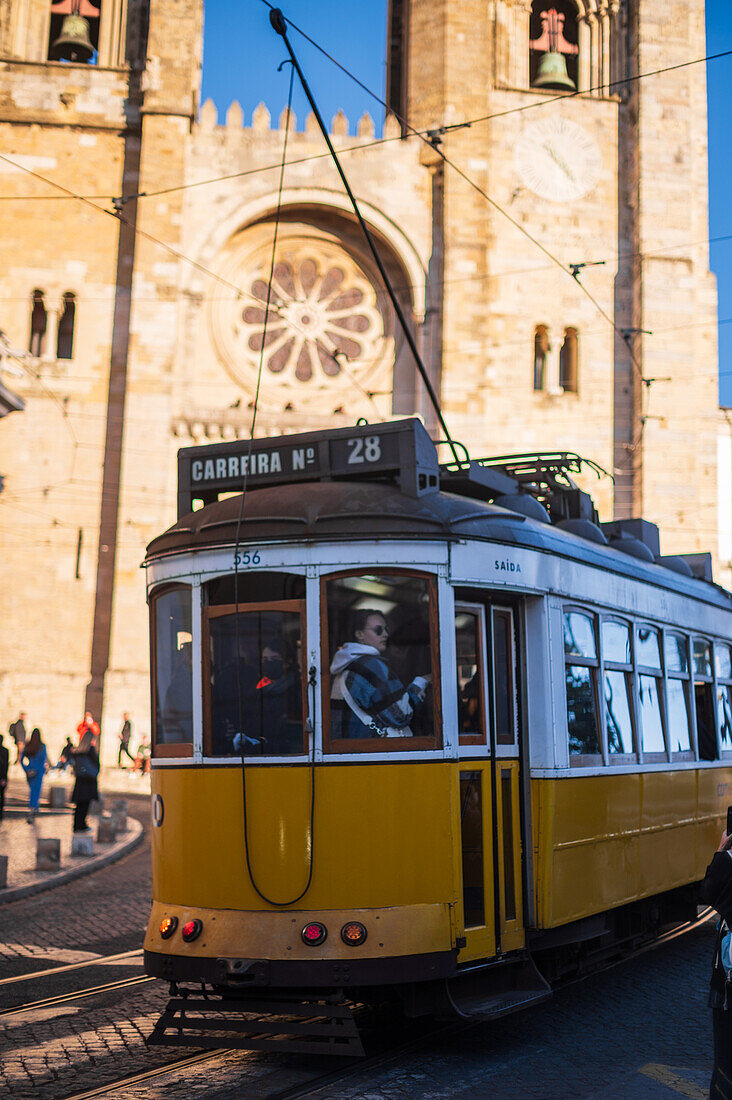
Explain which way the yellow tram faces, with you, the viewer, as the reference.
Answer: facing away from the viewer and to the right of the viewer

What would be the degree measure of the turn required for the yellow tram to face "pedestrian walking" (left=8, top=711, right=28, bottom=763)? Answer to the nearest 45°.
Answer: approximately 90° to its left
